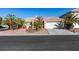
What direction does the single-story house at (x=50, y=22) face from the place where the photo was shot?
facing the viewer

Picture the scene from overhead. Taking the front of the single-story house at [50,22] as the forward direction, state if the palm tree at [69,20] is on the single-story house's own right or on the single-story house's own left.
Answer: on the single-story house's own left

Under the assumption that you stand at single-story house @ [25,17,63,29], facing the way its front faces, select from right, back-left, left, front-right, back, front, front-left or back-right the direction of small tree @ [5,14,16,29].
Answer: right
